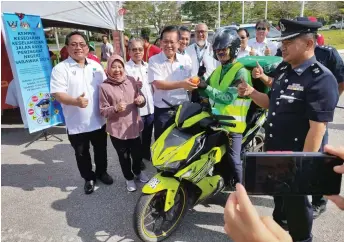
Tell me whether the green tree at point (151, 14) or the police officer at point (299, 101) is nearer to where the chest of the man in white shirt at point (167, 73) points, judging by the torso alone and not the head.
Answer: the police officer

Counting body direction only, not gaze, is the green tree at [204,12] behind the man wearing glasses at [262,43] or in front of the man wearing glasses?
behind

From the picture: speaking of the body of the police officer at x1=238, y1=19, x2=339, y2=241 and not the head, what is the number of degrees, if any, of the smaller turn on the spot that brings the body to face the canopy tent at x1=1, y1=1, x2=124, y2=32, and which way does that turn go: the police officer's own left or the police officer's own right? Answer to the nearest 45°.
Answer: approximately 90° to the police officer's own right

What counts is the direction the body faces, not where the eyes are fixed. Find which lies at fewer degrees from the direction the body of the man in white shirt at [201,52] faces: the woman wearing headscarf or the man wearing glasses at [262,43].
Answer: the woman wearing headscarf

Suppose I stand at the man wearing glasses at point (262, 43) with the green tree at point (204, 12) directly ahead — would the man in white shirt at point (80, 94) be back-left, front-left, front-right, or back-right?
back-left

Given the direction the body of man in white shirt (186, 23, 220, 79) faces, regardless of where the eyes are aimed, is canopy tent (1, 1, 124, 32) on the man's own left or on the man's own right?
on the man's own right

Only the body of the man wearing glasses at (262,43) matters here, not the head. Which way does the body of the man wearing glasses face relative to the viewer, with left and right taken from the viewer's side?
facing the viewer

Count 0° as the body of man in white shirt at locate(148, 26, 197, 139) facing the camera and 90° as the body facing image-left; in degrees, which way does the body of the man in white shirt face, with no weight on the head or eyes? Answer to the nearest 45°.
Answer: approximately 315°

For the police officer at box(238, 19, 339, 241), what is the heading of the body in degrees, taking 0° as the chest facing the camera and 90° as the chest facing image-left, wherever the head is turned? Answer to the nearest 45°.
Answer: approximately 45°

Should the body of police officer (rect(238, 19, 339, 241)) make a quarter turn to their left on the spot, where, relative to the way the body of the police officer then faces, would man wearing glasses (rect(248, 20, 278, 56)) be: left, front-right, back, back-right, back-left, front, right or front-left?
back-left

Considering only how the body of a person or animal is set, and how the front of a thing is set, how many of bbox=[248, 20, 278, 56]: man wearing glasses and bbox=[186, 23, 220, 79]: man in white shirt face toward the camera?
2

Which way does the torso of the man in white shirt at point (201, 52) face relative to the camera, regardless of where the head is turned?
toward the camera

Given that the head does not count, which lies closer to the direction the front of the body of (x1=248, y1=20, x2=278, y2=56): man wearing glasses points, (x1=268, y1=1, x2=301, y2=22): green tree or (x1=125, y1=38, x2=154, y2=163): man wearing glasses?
the man wearing glasses
